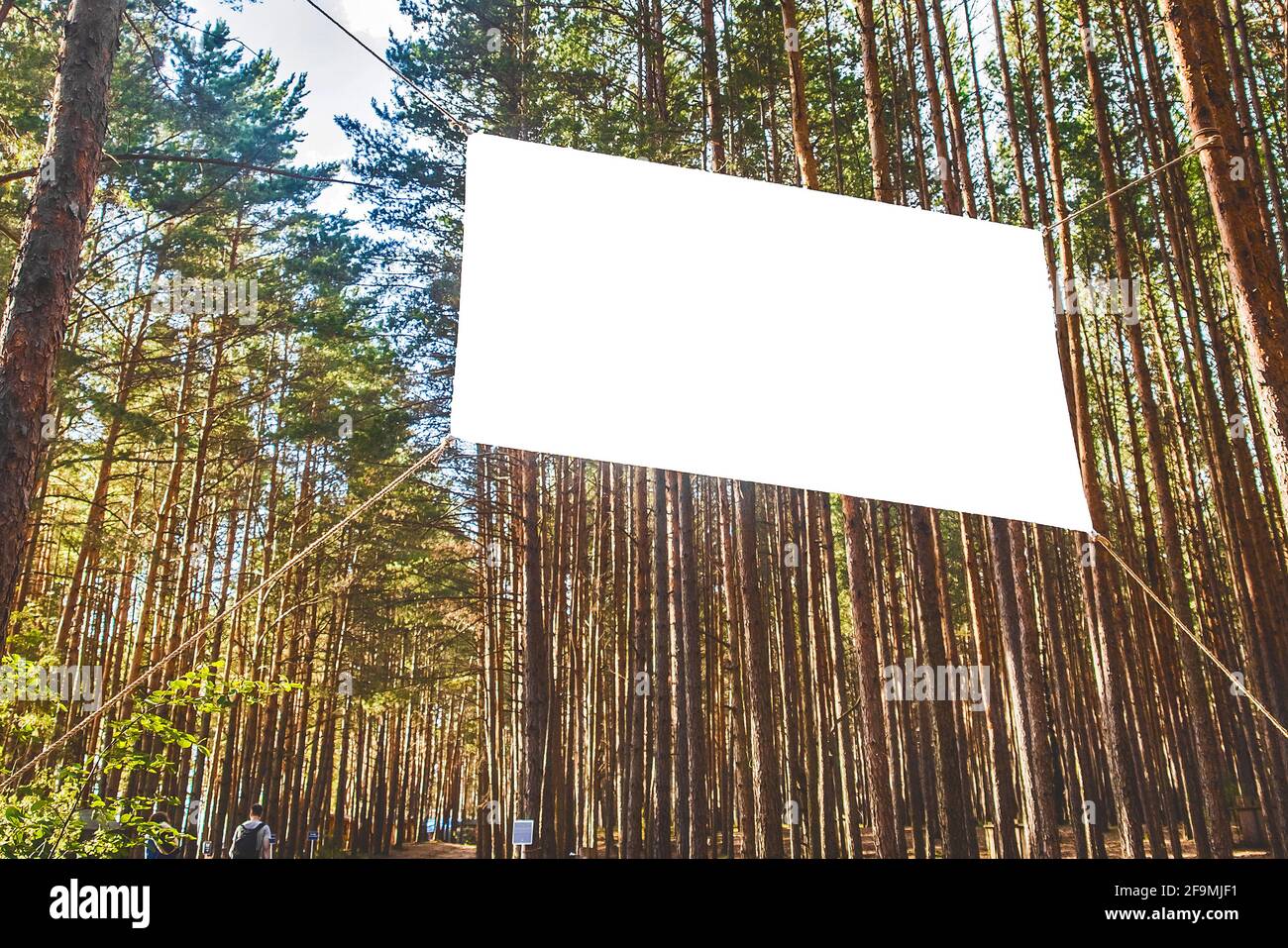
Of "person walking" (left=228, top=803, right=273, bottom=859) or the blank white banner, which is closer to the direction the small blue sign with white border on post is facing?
the blank white banner

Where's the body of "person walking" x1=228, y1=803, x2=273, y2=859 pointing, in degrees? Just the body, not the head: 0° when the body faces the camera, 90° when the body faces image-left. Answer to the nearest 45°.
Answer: approximately 180°

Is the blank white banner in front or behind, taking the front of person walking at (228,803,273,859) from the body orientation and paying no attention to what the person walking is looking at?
behind

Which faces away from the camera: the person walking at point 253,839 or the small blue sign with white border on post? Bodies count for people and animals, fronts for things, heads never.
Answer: the person walking

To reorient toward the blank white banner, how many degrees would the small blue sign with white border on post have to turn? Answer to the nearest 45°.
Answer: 0° — it already faces it

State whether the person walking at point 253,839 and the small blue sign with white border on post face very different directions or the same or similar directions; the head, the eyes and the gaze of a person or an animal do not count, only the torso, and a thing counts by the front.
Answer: very different directions

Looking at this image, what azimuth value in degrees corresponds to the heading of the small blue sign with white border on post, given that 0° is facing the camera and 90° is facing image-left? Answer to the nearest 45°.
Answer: approximately 0°

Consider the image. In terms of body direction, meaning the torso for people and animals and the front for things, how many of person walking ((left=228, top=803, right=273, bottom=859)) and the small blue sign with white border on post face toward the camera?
1
